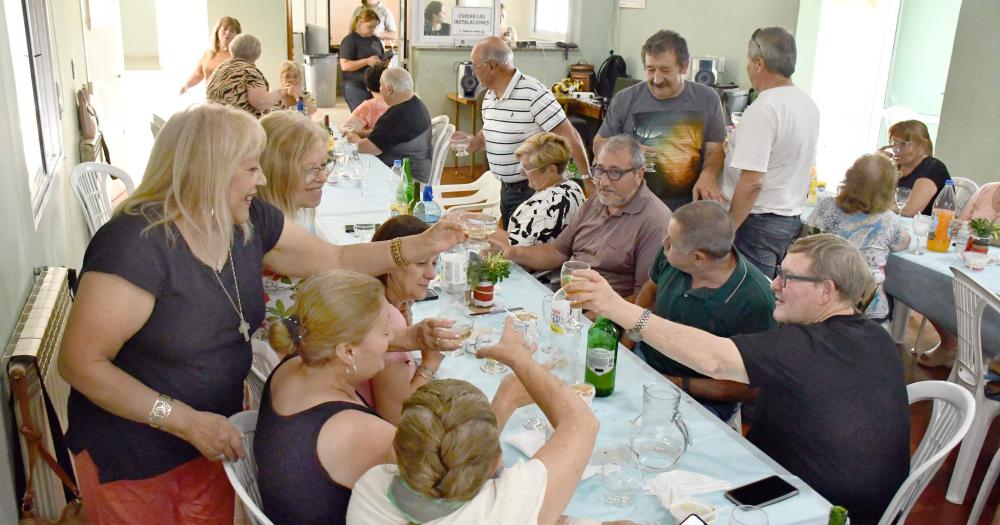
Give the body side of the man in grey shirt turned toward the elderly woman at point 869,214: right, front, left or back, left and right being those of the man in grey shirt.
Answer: left

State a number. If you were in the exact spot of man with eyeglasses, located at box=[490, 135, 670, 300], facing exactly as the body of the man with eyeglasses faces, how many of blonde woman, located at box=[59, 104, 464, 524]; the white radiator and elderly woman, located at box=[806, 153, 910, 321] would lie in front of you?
2

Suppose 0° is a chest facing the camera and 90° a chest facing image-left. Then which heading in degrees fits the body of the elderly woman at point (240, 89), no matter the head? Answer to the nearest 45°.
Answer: approximately 225°

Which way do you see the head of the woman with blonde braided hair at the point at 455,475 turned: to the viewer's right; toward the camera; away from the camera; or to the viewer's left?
away from the camera

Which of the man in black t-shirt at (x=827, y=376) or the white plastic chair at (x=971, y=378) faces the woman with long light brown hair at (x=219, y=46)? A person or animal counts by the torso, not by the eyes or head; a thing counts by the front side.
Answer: the man in black t-shirt

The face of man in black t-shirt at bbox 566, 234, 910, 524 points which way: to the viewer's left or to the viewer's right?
to the viewer's left

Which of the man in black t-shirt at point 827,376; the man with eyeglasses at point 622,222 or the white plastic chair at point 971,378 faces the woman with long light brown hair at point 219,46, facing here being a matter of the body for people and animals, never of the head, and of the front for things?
the man in black t-shirt

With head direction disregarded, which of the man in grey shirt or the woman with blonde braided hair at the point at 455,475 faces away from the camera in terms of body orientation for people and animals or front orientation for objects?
the woman with blonde braided hair

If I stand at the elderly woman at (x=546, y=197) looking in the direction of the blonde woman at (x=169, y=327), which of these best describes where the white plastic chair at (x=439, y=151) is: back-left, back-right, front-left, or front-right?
back-right

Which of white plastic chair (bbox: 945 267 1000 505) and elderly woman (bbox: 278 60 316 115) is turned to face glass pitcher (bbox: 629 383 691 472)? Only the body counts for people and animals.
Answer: the elderly woman

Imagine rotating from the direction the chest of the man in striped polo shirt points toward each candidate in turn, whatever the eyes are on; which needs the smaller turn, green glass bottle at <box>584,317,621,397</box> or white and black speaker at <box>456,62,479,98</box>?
the green glass bottle

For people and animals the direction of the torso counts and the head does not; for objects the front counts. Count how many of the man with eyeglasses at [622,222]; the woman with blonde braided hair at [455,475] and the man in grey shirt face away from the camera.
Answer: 1

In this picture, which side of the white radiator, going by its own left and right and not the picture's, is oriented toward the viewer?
right

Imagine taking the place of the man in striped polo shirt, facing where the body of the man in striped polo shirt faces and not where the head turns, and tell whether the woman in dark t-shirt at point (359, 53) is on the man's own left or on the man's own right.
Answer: on the man's own right

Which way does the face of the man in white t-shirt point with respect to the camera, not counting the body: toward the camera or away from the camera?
away from the camera
